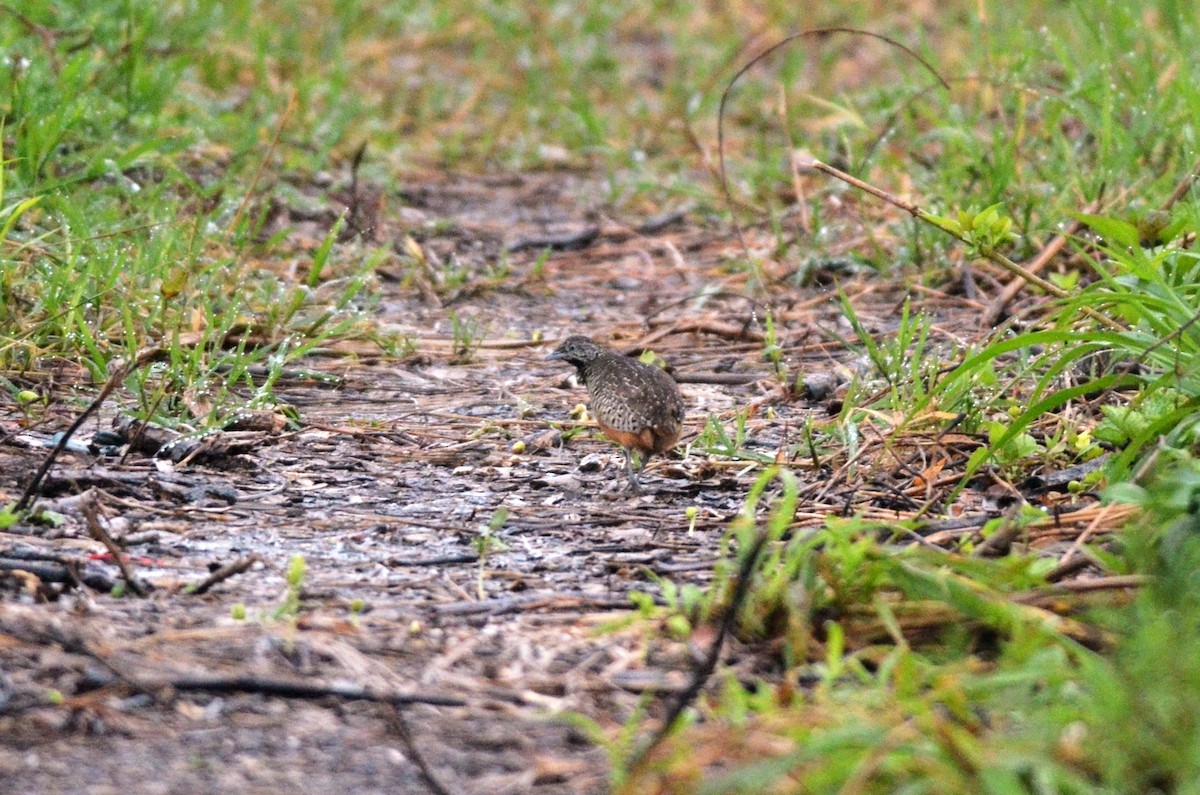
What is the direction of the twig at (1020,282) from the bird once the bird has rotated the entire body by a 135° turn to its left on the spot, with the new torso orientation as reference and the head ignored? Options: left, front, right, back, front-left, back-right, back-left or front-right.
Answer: left

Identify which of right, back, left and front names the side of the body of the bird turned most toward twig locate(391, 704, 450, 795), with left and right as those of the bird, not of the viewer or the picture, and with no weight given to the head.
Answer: left

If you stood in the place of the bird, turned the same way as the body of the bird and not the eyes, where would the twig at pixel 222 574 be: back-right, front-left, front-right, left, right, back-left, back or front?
front-left

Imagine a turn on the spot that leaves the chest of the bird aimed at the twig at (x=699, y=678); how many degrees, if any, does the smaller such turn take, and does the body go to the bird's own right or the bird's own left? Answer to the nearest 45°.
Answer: approximately 90° to the bird's own left

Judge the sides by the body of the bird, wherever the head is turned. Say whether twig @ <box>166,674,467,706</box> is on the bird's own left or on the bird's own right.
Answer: on the bird's own left

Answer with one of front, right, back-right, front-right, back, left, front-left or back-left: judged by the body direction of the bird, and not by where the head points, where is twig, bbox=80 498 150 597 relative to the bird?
front-left

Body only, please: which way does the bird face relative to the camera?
to the viewer's left
